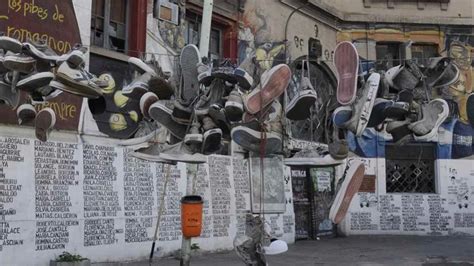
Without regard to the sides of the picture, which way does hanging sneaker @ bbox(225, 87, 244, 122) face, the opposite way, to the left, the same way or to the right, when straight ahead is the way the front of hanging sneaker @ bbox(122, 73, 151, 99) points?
to the left

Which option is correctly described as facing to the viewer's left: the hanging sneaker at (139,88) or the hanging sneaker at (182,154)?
the hanging sneaker at (139,88)

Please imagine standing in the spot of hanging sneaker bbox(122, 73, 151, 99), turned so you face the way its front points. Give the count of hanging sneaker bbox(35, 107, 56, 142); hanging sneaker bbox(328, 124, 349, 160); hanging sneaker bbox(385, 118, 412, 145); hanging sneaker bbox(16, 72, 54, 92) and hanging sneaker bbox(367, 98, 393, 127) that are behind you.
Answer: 3

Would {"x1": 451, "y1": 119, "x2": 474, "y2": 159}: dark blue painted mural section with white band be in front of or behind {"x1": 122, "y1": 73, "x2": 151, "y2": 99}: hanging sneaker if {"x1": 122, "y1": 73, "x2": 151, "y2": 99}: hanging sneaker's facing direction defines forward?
behind

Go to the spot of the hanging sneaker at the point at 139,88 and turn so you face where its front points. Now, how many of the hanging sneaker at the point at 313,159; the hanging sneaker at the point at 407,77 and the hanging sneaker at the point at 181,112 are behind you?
3

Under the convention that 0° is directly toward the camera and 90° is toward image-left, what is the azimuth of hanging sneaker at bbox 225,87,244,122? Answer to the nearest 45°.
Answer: approximately 0°

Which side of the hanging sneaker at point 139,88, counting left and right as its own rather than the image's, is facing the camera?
left

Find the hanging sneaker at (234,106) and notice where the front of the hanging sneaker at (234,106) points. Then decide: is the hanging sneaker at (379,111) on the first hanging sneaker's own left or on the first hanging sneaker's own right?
on the first hanging sneaker's own left
